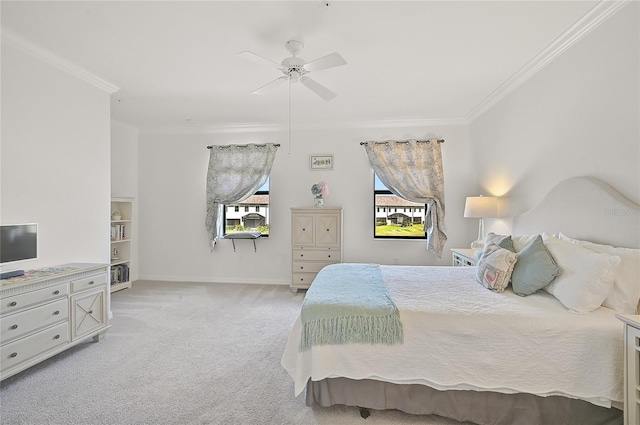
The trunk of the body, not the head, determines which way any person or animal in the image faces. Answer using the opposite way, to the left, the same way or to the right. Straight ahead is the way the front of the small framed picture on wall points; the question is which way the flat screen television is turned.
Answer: to the left

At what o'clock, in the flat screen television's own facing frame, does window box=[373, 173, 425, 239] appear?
The window is roughly at 11 o'clock from the flat screen television.

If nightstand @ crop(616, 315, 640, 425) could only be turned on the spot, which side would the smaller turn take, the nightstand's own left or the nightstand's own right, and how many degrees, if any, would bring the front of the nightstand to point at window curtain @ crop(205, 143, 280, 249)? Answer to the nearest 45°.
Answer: approximately 45° to the nightstand's own right

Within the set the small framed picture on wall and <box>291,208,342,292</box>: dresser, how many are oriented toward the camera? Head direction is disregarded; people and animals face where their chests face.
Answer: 2

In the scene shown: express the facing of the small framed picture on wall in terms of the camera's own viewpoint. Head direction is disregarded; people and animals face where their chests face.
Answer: facing the viewer

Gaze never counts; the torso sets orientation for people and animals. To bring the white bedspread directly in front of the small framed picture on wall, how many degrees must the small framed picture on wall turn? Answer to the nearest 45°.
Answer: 0° — it already faces it

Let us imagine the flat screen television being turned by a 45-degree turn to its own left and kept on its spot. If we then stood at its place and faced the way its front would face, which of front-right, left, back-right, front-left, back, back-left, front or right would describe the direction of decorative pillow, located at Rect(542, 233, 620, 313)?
front-right

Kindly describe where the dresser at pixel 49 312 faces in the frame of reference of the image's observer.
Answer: facing the viewer and to the right of the viewer

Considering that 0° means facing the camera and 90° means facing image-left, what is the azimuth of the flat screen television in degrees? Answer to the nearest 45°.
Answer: approximately 315°

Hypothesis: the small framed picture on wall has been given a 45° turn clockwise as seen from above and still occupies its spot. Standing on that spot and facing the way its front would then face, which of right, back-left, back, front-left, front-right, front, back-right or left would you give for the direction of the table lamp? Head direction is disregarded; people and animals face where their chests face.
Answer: left

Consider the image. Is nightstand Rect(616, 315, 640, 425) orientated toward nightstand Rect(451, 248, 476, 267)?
no

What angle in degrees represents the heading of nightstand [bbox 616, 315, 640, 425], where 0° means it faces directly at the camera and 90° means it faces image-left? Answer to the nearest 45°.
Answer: approximately 45°

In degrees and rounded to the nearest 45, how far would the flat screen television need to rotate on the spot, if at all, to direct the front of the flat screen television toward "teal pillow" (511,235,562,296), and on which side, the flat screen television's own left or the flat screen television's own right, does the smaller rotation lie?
0° — it already faces it

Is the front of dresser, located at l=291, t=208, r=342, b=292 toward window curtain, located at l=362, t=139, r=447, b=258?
no

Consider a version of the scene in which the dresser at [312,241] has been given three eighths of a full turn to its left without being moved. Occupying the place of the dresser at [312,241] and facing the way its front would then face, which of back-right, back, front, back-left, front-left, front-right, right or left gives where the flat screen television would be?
back
